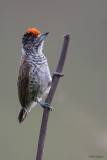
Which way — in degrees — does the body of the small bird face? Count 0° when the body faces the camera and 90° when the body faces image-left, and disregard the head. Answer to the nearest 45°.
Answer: approximately 315°
